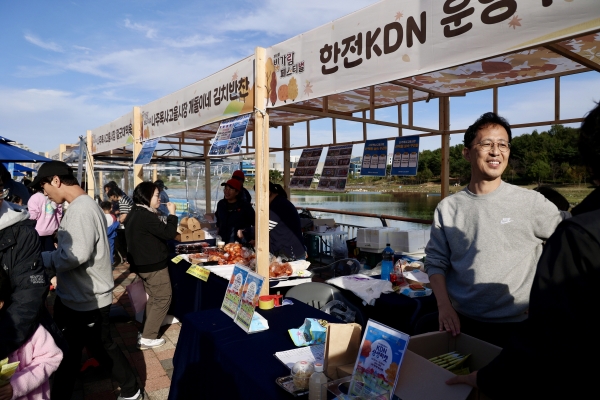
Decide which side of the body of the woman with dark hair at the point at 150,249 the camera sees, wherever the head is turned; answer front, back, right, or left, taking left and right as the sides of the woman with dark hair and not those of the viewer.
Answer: right

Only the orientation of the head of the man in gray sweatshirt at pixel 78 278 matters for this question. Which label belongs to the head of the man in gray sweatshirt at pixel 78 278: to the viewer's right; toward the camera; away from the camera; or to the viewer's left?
to the viewer's left

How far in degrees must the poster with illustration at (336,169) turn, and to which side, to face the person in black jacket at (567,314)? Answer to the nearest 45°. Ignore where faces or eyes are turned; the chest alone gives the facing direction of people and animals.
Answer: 0° — it already faces them

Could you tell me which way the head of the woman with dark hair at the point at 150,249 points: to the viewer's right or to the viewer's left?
to the viewer's right

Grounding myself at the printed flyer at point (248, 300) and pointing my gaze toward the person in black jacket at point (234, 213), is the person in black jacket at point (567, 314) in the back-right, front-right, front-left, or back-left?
back-right

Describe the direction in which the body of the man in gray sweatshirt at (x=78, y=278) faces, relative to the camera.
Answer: to the viewer's left
